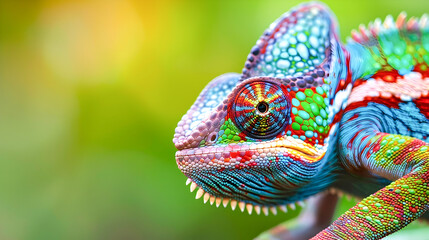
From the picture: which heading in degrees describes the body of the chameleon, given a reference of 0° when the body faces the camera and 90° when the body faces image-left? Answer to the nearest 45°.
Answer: approximately 90°
